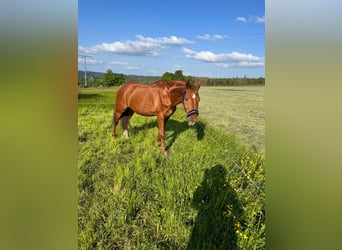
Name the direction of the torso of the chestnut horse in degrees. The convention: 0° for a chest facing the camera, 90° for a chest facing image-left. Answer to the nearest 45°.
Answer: approximately 315°
